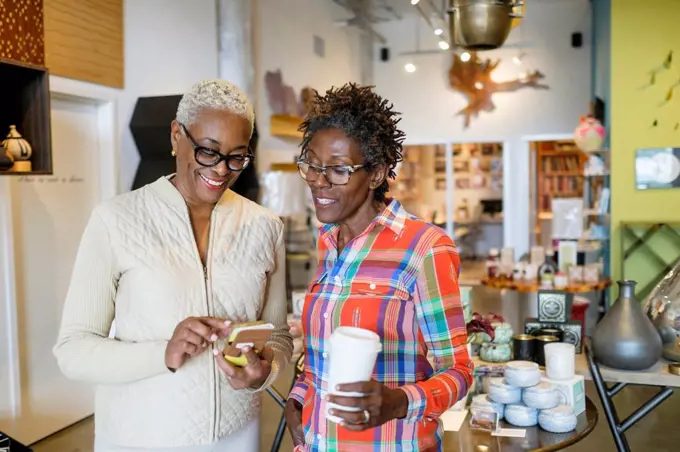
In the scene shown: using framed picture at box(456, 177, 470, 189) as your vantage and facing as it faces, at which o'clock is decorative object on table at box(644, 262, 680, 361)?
The decorative object on table is roughly at 12 o'clock from the framed picture.

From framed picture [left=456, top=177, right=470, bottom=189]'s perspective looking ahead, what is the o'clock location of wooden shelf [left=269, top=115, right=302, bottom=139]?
The wooden shelf is roughly at 1 o'clock from the framed picture.

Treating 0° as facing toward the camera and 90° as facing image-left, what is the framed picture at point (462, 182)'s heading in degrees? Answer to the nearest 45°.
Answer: approximately 0°

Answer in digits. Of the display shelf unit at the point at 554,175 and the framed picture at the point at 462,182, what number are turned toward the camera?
2

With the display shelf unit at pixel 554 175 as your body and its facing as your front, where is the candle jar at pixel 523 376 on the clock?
The candle jar is roughly at 12 o'clock from the display shelf unit.

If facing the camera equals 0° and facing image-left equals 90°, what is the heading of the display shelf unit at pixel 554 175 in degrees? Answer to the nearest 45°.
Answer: approximately 0°

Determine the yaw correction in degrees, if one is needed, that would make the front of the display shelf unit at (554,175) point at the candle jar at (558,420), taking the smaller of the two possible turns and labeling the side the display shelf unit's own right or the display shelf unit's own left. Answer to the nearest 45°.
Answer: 0° — it already faces it

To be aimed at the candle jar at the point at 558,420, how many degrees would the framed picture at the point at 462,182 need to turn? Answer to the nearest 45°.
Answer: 0° — it already faces it

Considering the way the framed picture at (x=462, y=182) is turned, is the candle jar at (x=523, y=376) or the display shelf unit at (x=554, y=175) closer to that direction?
the candle jar

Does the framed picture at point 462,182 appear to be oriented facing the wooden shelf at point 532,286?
yes

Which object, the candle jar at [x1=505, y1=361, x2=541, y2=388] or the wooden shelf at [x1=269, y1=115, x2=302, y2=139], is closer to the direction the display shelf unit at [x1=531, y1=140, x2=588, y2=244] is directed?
the candle jar
